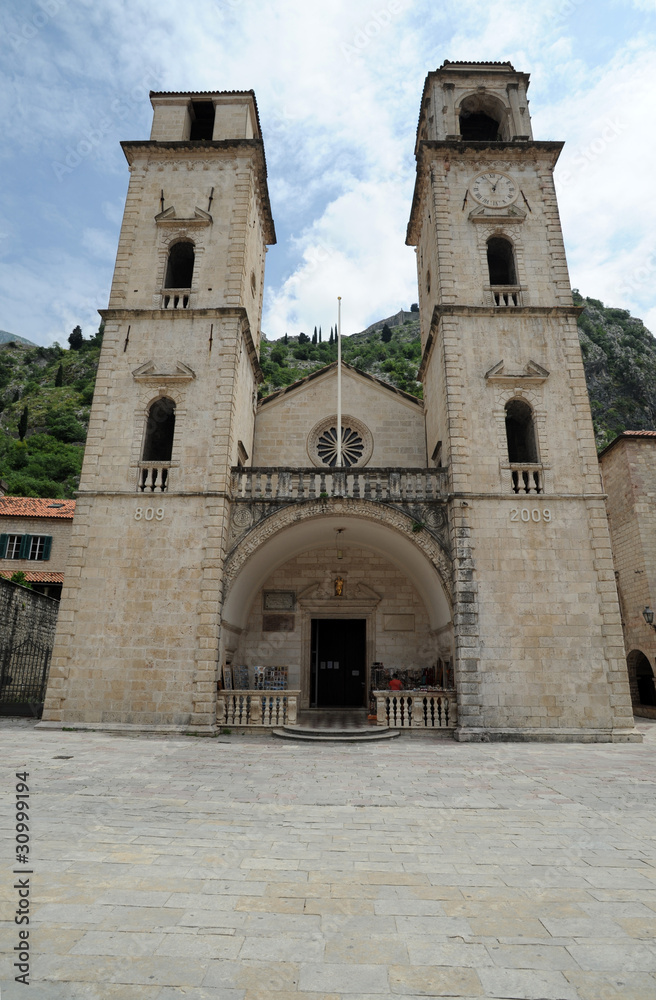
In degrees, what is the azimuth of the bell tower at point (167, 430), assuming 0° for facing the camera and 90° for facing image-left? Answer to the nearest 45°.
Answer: approximately 0°

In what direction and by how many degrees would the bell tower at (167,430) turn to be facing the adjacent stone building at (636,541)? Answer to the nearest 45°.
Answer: approximately 90° to its left

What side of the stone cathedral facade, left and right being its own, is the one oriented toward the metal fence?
right

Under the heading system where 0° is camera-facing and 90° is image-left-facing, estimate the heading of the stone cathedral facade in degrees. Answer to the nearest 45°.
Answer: approximately 0°

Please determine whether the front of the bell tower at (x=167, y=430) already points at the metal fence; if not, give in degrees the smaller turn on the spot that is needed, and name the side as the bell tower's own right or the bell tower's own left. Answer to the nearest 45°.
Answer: approximately 135° to the bell tower's own right

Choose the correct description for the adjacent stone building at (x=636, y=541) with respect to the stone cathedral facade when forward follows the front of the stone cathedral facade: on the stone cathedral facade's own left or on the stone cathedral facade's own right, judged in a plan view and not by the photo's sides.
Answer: on the stone cathedral facade's own left

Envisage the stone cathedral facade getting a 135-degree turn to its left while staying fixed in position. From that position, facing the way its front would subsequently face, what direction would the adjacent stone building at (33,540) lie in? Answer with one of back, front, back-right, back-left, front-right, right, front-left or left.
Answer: left

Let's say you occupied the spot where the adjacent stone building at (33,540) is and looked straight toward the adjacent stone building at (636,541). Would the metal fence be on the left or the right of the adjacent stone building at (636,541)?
right
